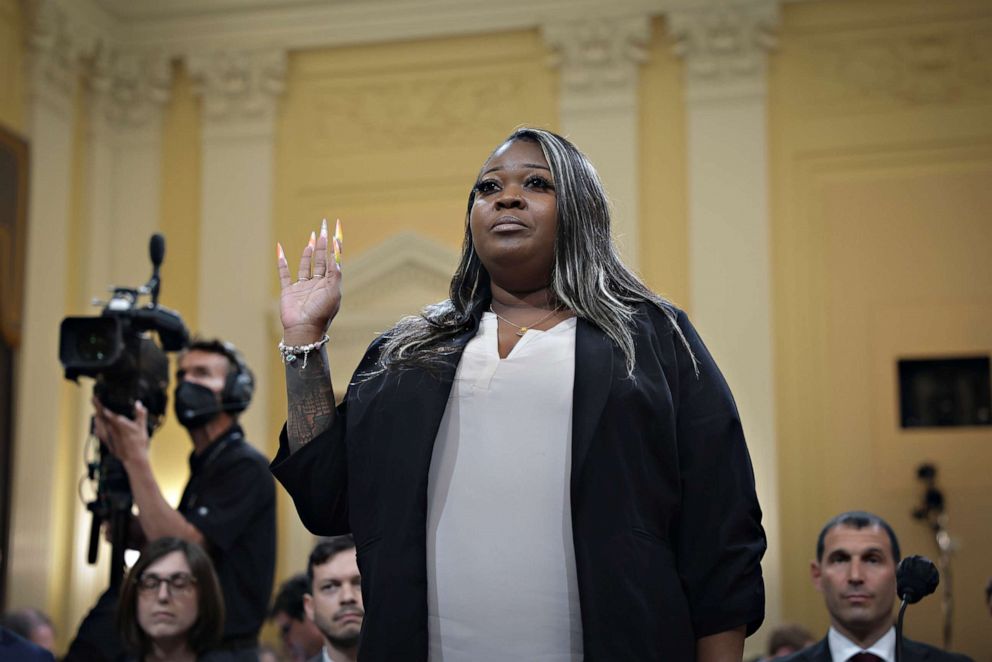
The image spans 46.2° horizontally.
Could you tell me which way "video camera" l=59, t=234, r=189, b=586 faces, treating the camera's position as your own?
facing the viewer and to the left of the viewer

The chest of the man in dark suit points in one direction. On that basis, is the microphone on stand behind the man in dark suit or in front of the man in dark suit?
in front

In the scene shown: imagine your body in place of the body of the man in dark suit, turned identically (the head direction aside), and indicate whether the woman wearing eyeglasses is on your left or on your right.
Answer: on your right

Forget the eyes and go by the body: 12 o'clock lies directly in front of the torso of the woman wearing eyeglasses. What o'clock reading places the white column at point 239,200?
The white column is roughly at 6 o'clock from the woman wearing eyeglasses.

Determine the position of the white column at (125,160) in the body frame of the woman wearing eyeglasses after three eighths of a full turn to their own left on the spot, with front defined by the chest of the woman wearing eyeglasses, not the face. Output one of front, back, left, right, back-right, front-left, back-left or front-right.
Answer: front-left

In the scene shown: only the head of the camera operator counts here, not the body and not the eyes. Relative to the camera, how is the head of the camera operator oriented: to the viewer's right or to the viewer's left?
to the viewer's left

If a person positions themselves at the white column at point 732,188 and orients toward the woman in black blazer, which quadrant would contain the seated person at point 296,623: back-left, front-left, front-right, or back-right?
front-right

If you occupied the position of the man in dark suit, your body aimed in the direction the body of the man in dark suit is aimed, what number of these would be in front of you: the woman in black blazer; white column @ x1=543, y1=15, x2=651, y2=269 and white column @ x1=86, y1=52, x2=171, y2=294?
1

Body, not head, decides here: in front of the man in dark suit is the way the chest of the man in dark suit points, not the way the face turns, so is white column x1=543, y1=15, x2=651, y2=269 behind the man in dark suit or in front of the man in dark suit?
behind

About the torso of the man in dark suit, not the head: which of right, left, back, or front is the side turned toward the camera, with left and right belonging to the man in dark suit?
front

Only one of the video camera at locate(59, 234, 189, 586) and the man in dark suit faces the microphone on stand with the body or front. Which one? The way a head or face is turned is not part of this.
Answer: the man in dark suit

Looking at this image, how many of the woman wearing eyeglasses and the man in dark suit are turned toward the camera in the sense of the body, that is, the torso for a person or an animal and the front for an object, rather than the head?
2

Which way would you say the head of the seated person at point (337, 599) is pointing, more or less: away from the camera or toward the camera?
toward the camera

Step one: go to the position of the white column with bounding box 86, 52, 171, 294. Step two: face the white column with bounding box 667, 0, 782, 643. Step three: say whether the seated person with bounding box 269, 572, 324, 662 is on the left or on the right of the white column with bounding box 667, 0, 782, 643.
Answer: right

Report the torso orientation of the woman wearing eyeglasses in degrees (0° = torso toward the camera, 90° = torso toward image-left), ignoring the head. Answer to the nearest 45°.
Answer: approximately 0°
